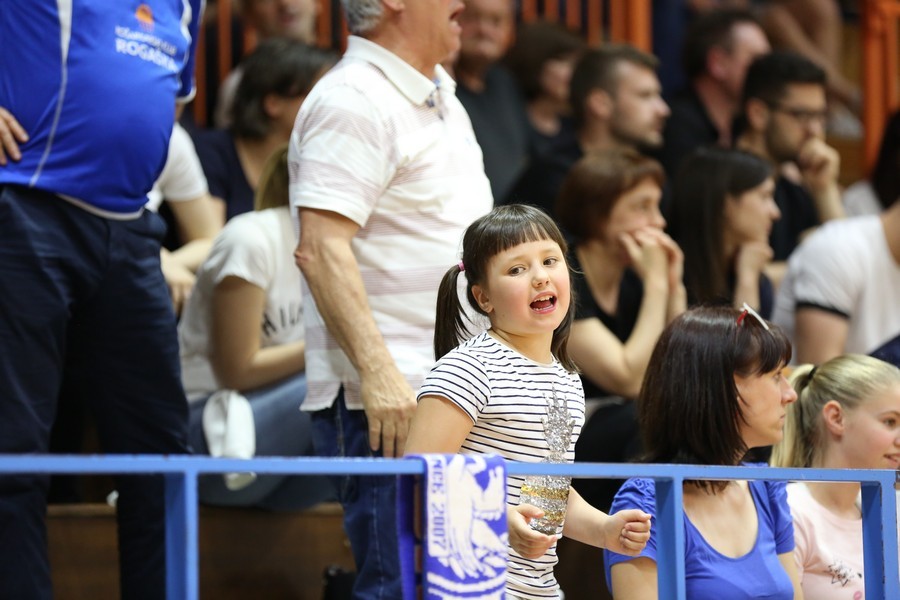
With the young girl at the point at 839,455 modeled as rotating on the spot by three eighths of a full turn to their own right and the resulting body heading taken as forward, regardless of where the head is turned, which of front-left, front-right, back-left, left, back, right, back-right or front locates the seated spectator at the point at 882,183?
right

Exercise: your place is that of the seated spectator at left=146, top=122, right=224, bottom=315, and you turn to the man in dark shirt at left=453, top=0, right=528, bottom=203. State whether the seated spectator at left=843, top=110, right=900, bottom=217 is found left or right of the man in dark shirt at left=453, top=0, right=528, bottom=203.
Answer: right

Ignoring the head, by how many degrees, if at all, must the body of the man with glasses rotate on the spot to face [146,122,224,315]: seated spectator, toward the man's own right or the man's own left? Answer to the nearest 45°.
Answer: approximately 90° to the man's own right

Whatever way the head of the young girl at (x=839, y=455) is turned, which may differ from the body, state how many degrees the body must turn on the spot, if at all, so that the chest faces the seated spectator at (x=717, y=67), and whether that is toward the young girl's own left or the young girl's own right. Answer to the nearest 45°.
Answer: approximately 135° to the young girl's own left

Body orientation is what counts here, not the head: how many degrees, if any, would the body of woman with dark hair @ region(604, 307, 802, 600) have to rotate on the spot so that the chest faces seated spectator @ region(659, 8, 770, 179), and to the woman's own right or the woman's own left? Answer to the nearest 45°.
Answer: approximately 135° to the woman's own left

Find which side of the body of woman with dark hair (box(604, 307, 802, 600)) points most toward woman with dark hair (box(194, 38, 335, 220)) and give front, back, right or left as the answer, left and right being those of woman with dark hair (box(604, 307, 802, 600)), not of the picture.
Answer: back
